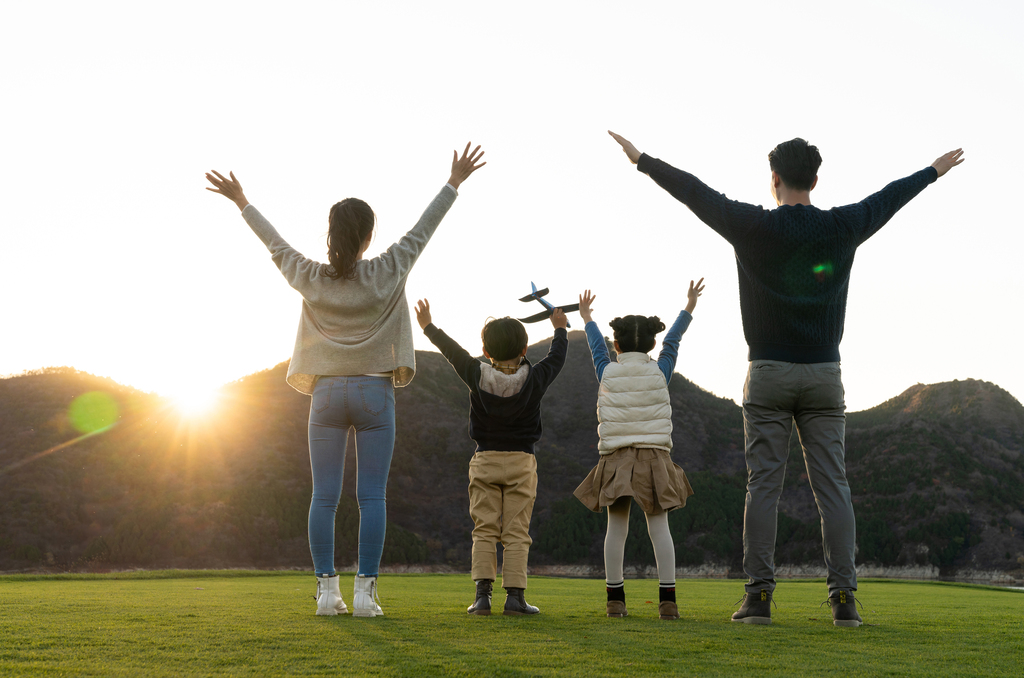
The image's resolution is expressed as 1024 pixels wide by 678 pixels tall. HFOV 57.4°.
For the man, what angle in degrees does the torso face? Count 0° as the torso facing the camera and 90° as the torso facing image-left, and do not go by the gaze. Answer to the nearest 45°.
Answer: approximately 180°

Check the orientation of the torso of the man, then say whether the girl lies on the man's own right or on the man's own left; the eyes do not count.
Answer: on the man's own left

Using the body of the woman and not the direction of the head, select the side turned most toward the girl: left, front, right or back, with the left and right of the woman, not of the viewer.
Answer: right

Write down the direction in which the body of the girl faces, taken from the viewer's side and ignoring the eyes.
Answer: away from the camera

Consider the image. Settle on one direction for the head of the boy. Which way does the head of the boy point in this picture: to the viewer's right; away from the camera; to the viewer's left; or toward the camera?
away from the camera

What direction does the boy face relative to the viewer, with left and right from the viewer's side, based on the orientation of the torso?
facing away from the viewer

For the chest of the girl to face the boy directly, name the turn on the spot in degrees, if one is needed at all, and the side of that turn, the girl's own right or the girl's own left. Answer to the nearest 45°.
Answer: approximately 90° to the girl's own left

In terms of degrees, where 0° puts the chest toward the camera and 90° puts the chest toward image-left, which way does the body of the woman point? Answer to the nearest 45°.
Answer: approximately 180°

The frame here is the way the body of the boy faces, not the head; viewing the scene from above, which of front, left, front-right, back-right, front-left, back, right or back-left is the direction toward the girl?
right

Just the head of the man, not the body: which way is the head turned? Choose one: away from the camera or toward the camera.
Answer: away from the camera

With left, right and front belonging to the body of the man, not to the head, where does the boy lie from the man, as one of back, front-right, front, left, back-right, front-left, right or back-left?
left
